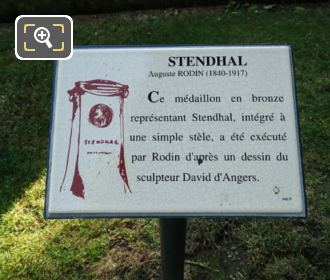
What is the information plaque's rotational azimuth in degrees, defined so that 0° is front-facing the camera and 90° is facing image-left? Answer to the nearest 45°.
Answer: approximately 0°
